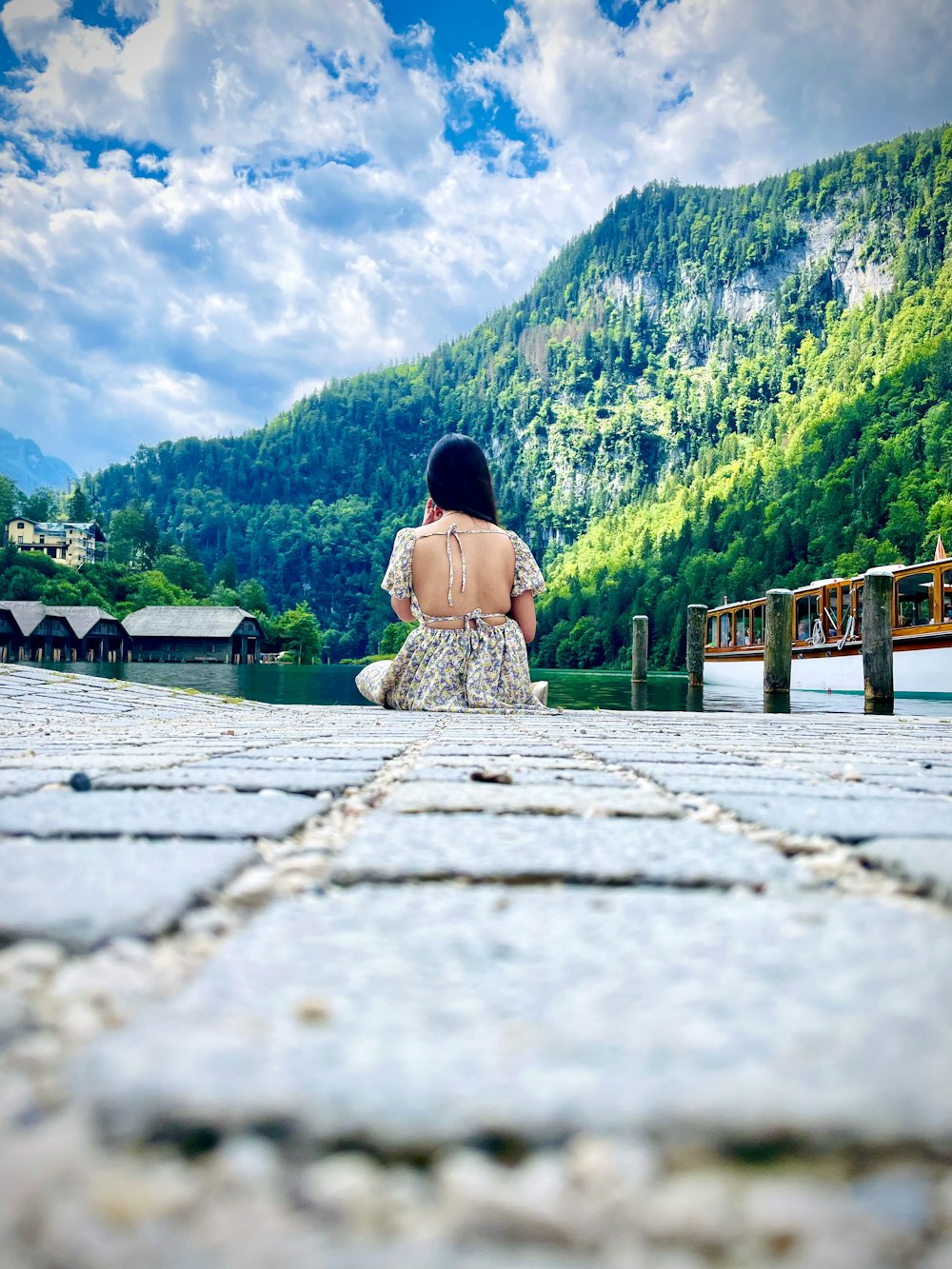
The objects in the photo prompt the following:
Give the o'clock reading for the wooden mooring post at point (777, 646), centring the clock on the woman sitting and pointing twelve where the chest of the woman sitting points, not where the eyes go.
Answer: The wooden mooring post is roughly at 1 o'clock from the woman sitting.

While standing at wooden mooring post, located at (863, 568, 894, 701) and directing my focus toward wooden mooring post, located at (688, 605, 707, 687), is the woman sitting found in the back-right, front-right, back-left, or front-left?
back-left

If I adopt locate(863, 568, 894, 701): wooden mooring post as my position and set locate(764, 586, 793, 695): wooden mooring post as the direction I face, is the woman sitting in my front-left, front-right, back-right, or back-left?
back-left

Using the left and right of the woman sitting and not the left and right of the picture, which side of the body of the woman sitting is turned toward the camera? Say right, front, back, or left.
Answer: back

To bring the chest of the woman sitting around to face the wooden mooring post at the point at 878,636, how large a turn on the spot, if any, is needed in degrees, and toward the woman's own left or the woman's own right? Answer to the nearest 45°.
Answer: approximately 45° to the woman's own right

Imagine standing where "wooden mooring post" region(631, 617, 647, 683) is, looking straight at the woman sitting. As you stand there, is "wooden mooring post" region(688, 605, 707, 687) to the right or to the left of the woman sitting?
left

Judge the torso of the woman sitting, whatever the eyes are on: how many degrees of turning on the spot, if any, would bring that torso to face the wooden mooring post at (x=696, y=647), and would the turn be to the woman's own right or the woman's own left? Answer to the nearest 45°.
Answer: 0° — they already face it
